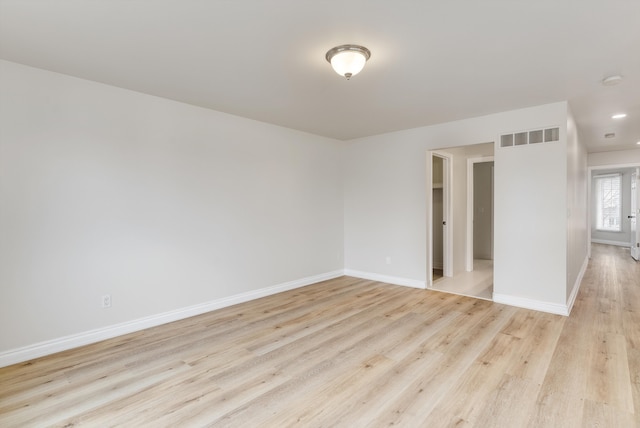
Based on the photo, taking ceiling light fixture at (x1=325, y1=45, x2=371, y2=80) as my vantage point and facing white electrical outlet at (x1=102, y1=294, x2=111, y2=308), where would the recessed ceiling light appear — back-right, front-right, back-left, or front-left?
back-right

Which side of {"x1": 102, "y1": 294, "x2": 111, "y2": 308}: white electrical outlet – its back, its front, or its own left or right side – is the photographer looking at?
front

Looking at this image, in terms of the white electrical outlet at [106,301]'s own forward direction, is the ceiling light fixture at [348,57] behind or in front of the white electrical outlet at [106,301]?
in front

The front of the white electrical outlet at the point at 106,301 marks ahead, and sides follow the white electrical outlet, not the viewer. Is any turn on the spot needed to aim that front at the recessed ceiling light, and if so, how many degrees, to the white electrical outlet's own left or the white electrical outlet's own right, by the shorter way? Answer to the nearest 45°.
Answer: approximately 45° to the white electrical outlet's own left
